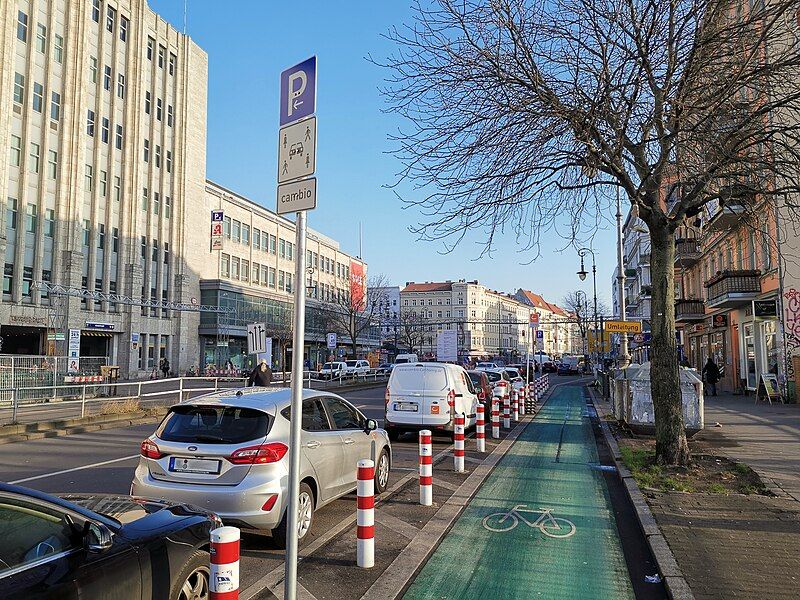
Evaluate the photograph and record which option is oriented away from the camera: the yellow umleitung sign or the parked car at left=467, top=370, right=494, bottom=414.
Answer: the parked car

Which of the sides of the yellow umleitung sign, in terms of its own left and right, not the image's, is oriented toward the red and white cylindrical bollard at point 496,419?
front

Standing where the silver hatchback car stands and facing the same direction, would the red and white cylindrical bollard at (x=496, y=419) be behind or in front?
in front

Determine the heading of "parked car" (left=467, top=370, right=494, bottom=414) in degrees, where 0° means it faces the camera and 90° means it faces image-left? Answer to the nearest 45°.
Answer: approximately 180°

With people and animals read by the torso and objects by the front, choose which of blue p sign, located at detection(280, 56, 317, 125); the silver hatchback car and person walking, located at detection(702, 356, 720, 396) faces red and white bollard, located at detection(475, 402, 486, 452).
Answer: the silver hatchback car

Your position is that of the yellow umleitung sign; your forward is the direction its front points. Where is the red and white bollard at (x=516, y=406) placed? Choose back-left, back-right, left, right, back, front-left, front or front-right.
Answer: front-right

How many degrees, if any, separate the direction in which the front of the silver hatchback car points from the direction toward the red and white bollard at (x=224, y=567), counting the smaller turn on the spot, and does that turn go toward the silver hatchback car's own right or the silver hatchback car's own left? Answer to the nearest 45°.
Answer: approximately 135° to the silver hatchback car's own right

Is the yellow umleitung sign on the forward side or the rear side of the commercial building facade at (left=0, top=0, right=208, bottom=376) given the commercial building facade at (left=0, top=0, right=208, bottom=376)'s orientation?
on the forward side
